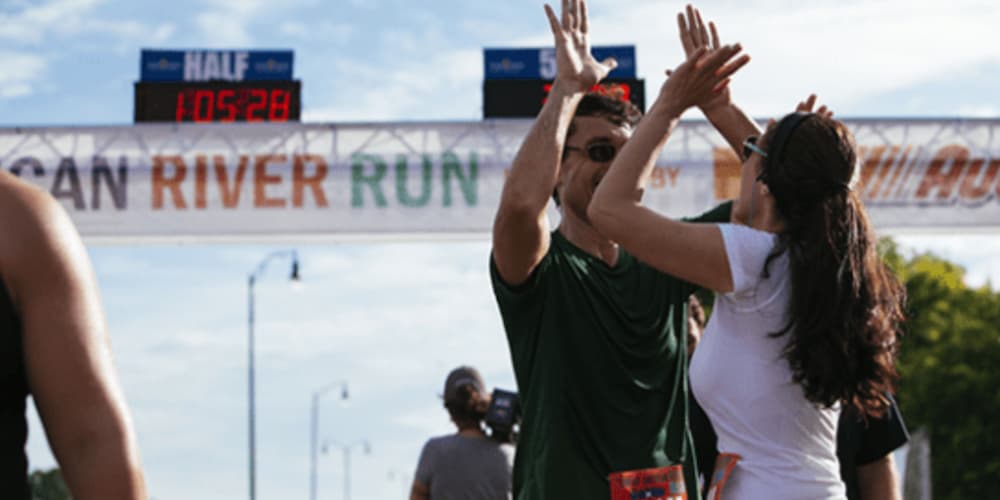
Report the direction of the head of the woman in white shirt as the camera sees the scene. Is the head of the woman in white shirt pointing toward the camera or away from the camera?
away from the camera

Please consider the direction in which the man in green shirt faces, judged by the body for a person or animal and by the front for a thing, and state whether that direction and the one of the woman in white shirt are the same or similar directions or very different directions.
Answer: very different directions

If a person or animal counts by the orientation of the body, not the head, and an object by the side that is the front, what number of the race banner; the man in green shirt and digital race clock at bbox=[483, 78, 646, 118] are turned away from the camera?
0

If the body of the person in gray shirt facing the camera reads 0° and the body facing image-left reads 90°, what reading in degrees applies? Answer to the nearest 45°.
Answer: approximately 180°

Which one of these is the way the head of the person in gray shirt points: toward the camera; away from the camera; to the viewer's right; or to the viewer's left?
away from the camera

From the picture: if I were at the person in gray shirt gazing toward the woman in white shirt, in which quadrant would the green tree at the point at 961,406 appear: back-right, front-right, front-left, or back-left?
back-left

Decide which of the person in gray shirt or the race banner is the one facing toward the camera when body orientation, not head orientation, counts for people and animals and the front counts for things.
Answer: the race banner

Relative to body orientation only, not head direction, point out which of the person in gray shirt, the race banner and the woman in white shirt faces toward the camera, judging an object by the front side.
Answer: the race banner

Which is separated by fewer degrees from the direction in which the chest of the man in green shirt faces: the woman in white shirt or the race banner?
the woman in white shirt

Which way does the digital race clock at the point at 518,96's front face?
toward the camera

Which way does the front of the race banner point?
toward the camera

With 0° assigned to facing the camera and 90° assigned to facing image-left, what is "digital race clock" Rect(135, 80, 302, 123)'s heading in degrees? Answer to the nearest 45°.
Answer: approximately 0°

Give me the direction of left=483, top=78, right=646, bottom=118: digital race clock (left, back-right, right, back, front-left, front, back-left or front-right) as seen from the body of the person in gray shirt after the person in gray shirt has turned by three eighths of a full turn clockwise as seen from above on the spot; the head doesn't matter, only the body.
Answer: back-left

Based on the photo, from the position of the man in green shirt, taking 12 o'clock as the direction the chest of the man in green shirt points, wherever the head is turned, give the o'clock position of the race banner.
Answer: The race banner is roughly at 7 o'clock from the man in green shirt.

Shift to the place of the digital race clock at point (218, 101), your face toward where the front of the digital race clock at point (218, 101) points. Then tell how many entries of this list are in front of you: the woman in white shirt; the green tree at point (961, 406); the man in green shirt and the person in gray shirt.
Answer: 3

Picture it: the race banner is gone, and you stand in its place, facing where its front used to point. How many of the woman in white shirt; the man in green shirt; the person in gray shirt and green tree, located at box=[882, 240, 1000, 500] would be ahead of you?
3

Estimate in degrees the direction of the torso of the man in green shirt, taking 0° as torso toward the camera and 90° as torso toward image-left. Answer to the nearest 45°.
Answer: approximately 315°
